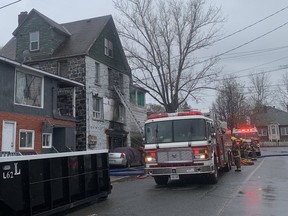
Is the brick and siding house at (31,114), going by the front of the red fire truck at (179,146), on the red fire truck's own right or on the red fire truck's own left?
on the red fire truck's own right

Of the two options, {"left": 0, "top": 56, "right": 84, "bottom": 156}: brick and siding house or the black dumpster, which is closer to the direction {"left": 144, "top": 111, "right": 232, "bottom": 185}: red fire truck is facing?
the black dumpster

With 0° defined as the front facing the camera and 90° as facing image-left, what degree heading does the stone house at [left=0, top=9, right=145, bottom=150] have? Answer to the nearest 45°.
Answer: approximately 315°

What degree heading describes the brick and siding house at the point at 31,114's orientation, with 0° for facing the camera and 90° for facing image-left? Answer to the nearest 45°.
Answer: approximately 315°

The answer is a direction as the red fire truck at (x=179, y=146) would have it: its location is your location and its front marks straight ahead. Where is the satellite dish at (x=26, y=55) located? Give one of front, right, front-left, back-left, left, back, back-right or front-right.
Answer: back-right

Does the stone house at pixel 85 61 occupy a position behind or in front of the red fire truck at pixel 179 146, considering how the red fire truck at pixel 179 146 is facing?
behind

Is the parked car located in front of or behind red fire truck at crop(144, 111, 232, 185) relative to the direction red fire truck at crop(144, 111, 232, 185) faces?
behind

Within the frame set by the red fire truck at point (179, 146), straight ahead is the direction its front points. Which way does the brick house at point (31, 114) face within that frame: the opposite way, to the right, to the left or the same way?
to the left
